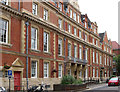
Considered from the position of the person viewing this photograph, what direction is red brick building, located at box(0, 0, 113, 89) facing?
facing the viewer and to the right of the viewer
